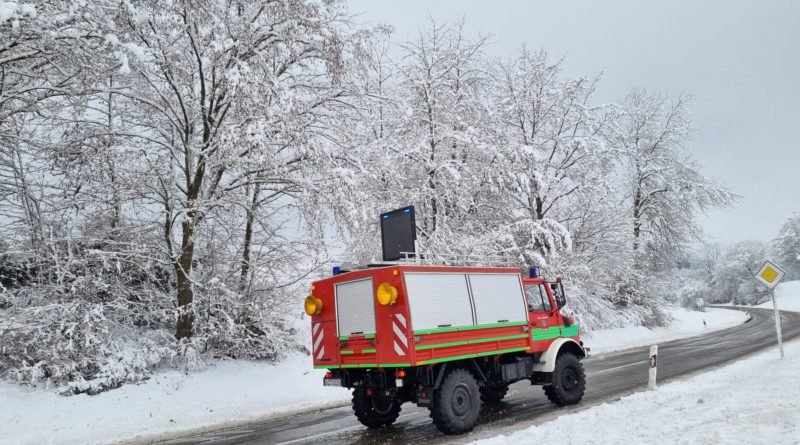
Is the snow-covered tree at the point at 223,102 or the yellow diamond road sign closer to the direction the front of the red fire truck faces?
the yellow diamond road sign

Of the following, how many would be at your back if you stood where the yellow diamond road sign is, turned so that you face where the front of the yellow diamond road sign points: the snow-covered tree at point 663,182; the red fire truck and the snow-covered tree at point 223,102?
1

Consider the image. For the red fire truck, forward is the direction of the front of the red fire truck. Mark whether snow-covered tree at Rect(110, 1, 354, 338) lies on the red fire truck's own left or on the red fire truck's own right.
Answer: on the red fire truck's own left

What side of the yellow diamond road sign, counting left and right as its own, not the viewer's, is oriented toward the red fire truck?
front

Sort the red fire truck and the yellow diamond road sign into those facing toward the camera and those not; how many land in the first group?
1

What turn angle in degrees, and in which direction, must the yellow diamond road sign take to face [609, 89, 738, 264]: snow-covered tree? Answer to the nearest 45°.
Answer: approximately 180°

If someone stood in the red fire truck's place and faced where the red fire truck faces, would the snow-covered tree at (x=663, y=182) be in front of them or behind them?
in front

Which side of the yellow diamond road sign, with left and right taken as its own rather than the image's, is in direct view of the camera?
front

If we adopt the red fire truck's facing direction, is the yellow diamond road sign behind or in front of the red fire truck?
in front

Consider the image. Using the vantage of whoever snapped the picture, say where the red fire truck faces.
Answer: facing away from the viewer and to the right of the viewer

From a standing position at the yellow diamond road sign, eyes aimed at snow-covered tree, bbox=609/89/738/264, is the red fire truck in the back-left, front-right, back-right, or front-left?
back-left

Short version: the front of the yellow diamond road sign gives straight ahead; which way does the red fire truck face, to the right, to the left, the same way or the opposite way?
the opposite way
